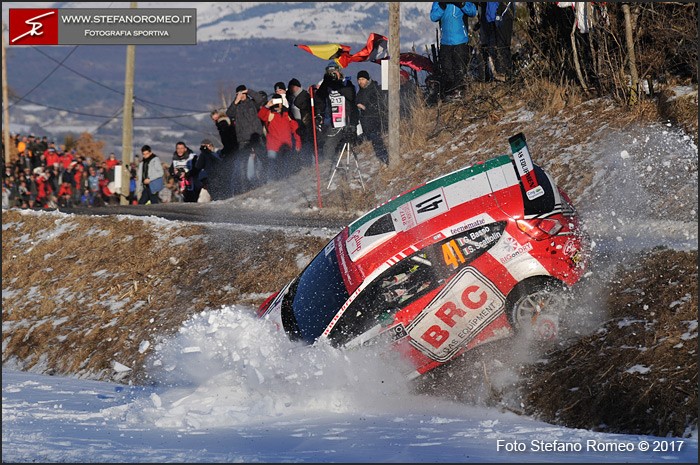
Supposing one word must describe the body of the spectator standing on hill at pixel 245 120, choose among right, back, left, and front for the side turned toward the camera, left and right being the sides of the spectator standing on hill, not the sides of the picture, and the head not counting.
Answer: front

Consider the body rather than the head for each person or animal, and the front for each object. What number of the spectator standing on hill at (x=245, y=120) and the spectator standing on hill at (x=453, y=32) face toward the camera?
2

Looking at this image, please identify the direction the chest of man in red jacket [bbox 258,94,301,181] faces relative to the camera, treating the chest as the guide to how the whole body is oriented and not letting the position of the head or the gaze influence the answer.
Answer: toward the camera

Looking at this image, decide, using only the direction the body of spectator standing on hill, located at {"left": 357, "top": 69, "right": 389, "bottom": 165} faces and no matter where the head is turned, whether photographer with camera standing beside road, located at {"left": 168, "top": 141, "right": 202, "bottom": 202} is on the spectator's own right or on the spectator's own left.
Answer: on the spectator's own right

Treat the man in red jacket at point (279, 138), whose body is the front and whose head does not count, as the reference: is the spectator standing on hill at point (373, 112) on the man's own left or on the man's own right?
on the man's own left

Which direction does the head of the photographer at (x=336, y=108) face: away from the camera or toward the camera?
toward the camera

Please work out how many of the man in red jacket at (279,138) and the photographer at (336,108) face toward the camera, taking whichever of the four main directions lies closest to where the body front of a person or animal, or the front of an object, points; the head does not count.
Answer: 2

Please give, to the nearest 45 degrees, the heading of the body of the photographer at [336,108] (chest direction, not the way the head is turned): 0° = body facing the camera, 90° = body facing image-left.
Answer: approximately 0°

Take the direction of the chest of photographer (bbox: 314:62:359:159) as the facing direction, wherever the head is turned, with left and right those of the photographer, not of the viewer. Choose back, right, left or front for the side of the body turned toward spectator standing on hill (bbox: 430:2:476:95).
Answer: left

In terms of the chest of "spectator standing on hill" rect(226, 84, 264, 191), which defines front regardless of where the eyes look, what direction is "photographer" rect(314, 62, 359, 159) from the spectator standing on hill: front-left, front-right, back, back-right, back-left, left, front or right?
front-left

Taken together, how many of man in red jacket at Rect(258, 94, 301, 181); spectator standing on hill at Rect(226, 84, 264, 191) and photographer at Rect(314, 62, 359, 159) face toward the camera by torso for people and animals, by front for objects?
3

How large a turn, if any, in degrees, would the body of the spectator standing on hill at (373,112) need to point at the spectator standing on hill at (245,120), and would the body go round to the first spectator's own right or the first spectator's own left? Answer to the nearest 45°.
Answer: approximately 45° to the first spectator's own right
